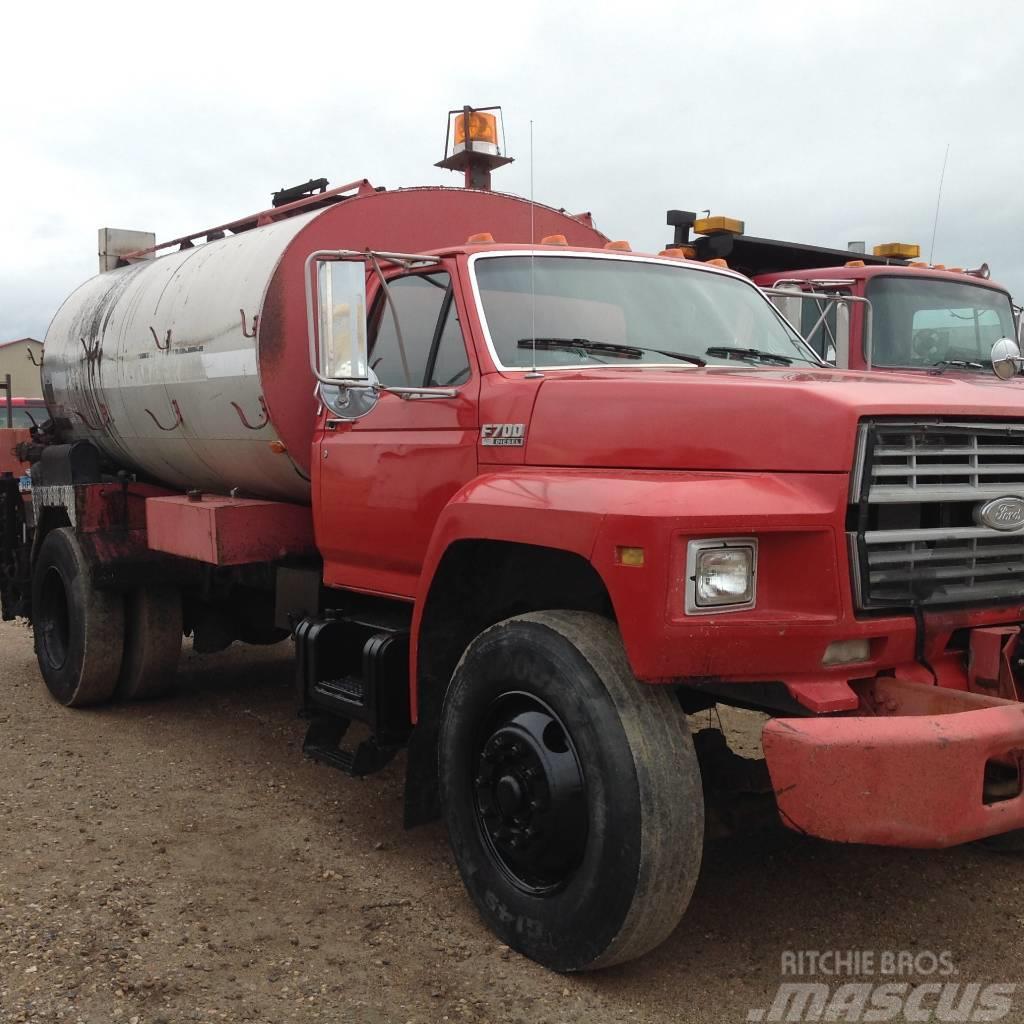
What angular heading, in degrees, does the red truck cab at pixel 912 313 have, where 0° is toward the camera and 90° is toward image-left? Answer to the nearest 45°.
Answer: approximately 315°

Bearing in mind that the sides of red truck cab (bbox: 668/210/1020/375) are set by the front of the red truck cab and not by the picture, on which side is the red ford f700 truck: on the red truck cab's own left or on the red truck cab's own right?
on the red truck cab's own right

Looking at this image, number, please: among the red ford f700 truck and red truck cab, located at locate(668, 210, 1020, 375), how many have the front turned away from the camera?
0

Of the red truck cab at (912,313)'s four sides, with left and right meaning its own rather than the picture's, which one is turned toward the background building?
back

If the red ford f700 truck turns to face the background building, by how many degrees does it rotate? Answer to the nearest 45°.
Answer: approximately 180°

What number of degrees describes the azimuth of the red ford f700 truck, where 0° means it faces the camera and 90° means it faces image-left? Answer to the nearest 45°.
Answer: approximately 315°

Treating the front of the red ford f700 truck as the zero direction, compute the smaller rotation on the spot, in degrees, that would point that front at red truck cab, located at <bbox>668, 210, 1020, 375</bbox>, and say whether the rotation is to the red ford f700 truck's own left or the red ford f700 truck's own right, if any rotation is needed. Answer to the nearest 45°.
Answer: approximately 90° to the red ford f700 truck's own left
